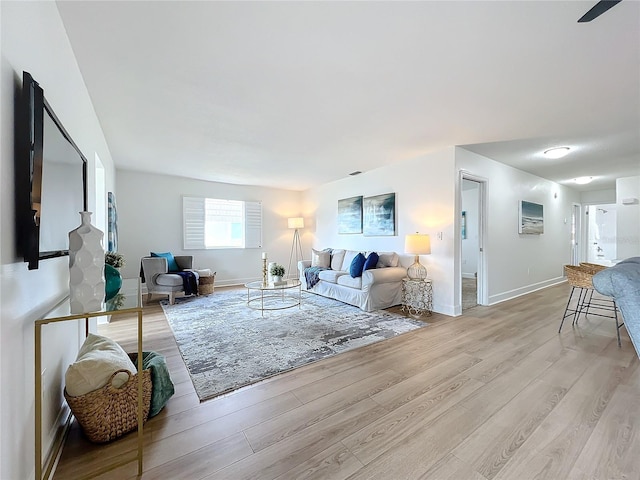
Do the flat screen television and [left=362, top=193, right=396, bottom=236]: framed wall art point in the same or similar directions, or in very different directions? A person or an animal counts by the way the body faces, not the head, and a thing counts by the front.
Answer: very different directions

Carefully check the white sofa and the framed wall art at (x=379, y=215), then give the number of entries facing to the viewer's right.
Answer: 0

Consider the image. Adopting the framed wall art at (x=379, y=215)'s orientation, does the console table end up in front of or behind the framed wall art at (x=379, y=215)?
in front

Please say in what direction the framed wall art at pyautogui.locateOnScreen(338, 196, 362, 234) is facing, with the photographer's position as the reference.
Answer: facing the viewer and to the left of the viewer

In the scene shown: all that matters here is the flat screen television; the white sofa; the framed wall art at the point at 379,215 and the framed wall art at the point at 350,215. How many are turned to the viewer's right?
1

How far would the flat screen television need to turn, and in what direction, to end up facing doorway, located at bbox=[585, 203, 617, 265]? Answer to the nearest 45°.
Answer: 0° — it already faces it

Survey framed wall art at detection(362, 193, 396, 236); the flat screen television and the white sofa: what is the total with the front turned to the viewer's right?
1

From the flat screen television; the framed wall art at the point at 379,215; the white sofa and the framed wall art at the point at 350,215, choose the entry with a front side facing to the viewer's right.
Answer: the flat screen television

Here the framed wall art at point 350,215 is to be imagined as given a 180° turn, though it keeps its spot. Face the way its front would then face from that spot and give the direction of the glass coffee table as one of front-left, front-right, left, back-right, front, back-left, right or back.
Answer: back

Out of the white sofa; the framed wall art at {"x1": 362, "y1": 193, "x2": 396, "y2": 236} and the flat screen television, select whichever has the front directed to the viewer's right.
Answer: the flat screen television

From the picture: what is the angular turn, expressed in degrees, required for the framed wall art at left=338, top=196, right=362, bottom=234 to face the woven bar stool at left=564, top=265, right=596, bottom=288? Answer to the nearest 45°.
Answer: approximately 90° to its left

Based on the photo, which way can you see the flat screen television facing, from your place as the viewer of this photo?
facing to the right of the viewer

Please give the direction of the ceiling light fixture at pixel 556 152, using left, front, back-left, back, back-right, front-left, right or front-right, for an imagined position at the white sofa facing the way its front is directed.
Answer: back-left

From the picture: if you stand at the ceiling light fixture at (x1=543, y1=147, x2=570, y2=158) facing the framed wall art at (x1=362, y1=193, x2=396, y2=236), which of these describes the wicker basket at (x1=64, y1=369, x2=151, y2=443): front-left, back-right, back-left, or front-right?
front-left

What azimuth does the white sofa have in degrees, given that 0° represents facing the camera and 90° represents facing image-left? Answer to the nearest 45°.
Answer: approximately 45°

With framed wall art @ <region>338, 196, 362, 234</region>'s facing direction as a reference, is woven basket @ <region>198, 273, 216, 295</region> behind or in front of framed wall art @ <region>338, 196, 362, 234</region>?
in front

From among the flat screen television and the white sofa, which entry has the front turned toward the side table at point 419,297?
the flat screen television
